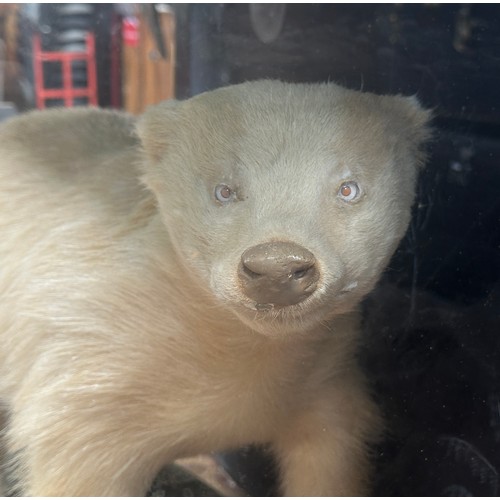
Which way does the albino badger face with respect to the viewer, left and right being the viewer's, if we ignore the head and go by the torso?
facing the viewer and to the right of the viewer
